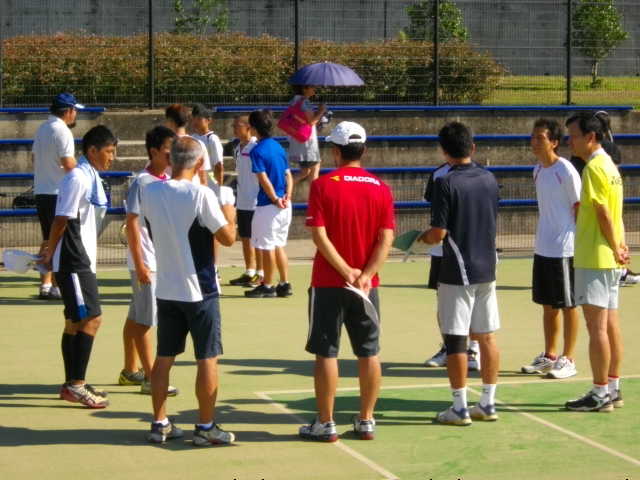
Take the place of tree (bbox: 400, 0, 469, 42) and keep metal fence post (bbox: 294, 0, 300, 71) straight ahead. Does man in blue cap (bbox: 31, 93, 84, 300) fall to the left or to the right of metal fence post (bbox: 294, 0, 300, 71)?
left

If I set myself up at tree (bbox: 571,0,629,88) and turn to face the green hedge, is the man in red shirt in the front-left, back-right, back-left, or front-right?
front-left

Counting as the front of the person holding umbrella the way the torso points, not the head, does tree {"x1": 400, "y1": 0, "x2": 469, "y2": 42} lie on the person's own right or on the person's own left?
on the person's own left

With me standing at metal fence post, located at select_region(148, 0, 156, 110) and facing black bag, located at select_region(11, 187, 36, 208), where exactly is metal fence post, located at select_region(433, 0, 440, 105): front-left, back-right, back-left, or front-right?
back-left
